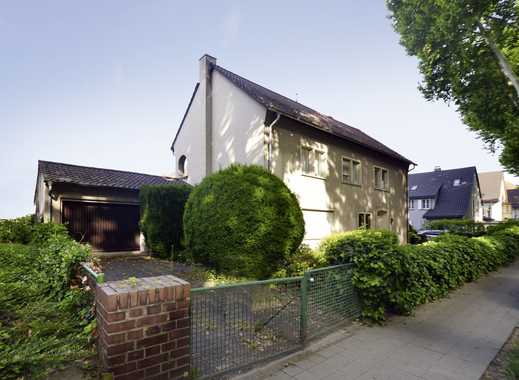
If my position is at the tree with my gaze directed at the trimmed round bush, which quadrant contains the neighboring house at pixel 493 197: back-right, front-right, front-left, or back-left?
back-right

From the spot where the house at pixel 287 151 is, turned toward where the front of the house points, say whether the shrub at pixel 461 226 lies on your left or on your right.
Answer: on your left

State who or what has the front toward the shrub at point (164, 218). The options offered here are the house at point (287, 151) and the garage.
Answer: the garage

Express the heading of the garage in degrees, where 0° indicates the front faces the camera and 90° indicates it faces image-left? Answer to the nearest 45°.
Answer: approximately 315°

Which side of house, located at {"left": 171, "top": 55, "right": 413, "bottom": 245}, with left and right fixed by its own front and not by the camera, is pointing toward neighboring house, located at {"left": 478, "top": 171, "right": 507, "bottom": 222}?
left

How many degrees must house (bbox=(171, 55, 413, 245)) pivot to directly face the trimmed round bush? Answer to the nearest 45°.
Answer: approximately 45° to its right

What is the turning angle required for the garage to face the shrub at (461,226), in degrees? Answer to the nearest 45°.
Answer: approximately 45° to its left

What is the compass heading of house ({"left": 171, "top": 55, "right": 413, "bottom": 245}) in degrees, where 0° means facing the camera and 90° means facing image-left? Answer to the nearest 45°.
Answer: approximately 315°
